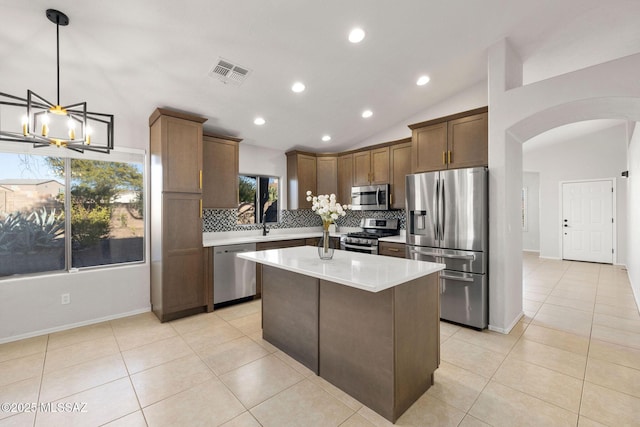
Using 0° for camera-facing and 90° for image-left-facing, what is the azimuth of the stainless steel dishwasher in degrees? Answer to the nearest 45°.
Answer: approximately 315°

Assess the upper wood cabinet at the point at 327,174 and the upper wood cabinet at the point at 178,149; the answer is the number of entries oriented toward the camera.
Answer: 2
